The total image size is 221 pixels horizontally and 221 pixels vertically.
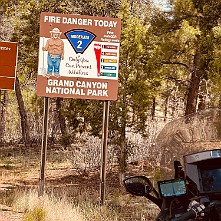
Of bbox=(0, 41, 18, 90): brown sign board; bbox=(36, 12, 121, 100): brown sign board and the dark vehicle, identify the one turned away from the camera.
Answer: the dark vehicle

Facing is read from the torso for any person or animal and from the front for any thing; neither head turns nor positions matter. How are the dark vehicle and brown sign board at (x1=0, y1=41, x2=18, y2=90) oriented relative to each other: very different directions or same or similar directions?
very different directions

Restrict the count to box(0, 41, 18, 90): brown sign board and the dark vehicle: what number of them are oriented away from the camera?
1

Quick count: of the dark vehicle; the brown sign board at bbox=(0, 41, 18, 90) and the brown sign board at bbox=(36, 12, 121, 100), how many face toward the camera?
2

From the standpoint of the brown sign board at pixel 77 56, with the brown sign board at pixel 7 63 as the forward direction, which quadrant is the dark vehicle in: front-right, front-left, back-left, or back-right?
back-left

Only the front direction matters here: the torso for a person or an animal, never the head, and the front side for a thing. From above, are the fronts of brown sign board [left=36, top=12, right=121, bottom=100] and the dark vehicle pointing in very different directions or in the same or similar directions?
very different directions

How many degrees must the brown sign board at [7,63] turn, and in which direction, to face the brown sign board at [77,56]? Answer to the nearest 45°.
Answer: approximately 45° to its left

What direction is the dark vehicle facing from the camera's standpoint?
away from the camera

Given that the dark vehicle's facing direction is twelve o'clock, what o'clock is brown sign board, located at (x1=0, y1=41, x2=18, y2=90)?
The brown sign board is roughly at 11 o'clock from the dark vehicle.
